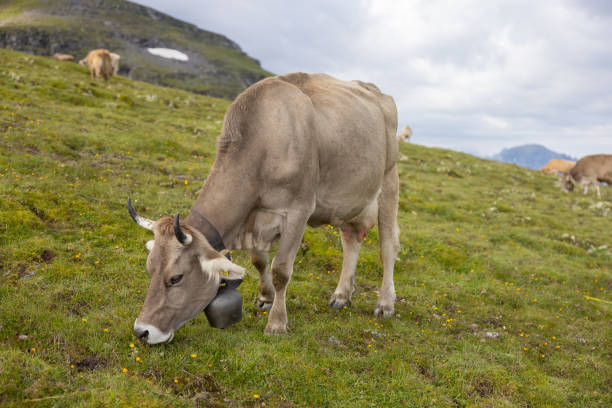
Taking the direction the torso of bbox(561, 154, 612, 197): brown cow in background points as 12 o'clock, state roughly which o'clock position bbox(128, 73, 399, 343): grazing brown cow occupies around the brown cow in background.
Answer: The grazing brown cow is roughly at 9 o'clock from the brown cow in background.

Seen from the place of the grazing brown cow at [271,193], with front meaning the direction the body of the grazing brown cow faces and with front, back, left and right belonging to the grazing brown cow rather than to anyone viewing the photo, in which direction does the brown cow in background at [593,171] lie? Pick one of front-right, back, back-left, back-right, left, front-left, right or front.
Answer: back

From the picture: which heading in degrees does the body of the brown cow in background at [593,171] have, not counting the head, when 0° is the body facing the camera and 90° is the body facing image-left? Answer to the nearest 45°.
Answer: approximately 90°

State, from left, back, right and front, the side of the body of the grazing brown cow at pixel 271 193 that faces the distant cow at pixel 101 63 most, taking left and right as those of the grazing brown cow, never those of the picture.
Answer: right

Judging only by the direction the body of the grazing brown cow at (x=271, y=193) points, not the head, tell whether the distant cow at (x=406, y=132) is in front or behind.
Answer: behind

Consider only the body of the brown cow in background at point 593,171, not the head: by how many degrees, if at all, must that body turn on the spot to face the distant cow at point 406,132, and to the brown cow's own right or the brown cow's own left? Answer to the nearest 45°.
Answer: approximately 45° to the brown cow's own right

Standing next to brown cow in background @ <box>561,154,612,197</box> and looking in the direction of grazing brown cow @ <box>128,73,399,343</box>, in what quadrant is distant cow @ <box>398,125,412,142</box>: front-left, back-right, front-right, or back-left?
back-right

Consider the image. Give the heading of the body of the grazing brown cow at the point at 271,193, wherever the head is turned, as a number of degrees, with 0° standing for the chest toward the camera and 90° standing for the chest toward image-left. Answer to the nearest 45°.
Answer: approximately 45°

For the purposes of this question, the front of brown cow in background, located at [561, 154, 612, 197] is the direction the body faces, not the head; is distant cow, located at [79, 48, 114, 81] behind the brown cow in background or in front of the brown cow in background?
in front

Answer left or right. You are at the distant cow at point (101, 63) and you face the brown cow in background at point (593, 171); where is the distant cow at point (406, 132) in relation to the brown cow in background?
left
